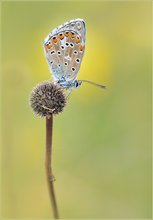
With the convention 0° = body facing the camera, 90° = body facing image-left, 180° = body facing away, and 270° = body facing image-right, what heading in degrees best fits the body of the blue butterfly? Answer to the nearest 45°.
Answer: approximately 270°
